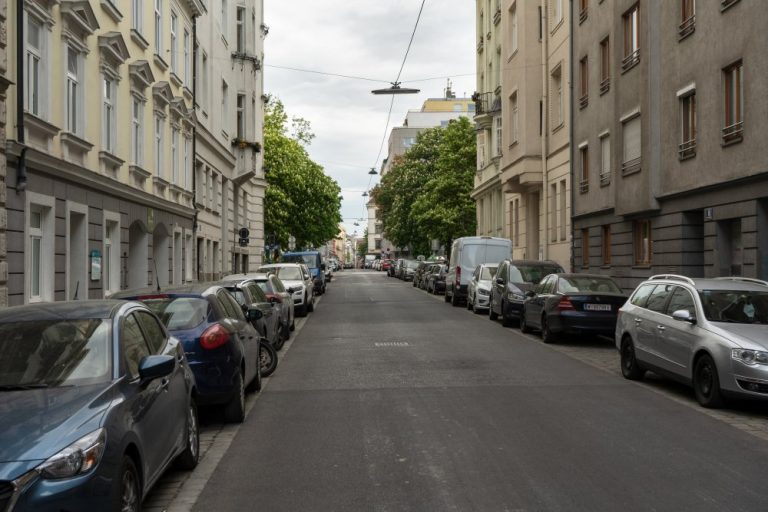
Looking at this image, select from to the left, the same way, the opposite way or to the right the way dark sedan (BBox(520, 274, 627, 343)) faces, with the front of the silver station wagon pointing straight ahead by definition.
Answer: the opposite way

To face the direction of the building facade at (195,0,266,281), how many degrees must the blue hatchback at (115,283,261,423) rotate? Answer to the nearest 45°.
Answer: approximately 45° to its left

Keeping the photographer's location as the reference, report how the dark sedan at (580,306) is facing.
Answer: facing away from the viewer and to the left of the viewer

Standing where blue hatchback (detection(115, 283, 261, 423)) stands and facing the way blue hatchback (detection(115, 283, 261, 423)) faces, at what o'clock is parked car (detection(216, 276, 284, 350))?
The parked car is roughly at 11 o'clock from the blue hatchback.

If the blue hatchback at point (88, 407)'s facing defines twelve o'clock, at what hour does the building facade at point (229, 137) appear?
The building facade is roughly at 5 o'clock from the blue hatchback.

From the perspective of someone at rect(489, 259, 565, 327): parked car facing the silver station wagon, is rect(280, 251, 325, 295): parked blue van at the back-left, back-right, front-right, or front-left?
back-right

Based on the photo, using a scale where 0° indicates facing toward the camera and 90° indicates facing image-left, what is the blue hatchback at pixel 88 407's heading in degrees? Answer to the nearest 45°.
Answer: approximately 45°

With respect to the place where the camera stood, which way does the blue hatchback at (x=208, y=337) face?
facing away from the viewer and to the right of the viewer

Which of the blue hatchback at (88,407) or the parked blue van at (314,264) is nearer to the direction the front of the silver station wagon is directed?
the blue hatchback

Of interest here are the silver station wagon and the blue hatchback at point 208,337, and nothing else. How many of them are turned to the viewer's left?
0

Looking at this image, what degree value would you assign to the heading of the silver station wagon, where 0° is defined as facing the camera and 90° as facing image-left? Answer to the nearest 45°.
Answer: approximately 315°

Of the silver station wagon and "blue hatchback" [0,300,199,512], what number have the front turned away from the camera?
0

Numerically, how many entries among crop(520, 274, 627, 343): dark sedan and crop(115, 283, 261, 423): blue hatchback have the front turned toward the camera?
0
